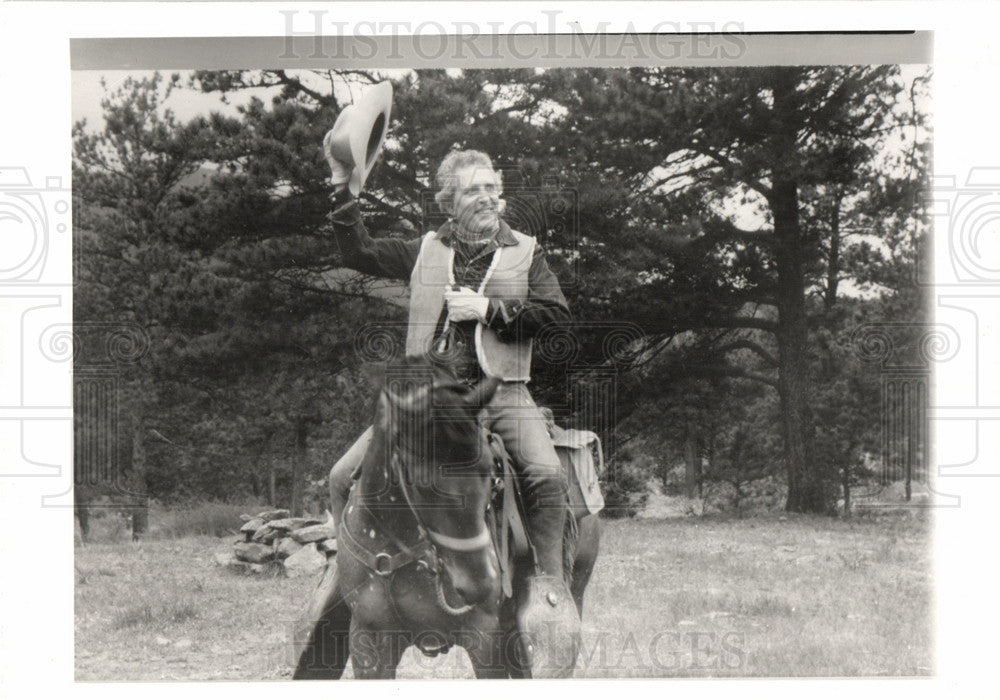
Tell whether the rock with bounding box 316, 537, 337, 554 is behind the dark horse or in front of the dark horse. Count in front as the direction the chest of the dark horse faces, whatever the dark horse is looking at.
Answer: behind

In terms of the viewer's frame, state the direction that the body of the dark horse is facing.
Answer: toward the camera

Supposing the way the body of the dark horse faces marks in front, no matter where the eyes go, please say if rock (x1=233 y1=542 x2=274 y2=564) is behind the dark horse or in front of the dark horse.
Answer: behind

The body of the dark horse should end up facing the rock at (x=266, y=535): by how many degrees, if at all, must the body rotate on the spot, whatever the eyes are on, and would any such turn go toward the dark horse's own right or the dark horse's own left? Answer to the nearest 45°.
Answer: approximately 135° to the dark horse's own right

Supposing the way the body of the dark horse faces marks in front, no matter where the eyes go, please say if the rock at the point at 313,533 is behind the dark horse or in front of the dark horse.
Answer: behind

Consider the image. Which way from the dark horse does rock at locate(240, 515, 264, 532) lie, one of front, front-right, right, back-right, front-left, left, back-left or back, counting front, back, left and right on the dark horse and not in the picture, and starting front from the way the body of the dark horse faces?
back-right

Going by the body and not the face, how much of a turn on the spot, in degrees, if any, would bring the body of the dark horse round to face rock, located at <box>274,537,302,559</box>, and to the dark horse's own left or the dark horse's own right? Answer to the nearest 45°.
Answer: approximately 135° to the dark horse's own right

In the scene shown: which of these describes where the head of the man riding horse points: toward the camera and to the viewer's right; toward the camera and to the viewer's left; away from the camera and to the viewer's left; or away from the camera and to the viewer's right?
toward the camera and to the viewer's right
